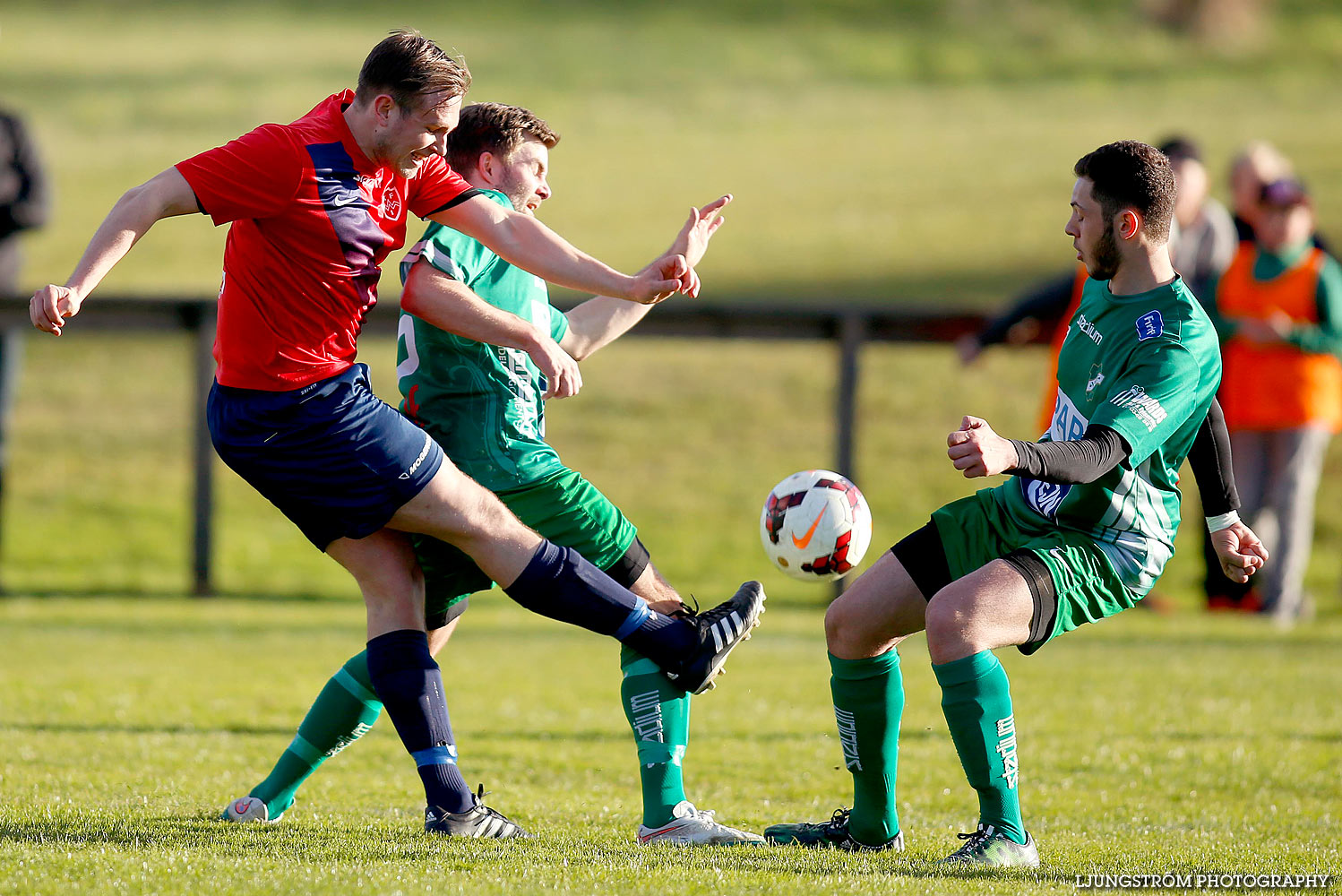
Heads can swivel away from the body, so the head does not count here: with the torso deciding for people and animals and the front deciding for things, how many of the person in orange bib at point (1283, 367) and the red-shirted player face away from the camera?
0

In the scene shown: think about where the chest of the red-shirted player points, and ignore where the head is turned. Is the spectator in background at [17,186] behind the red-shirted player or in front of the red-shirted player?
behind

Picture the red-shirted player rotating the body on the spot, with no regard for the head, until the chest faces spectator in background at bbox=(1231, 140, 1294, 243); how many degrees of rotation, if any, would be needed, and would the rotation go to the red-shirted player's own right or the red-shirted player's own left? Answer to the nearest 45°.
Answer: approximately 90° to the red-shirted player's own left

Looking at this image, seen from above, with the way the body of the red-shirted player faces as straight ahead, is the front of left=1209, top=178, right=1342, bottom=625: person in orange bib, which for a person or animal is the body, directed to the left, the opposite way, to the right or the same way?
to the right

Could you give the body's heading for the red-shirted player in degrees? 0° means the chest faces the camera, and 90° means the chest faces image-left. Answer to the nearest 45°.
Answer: approximately 315°

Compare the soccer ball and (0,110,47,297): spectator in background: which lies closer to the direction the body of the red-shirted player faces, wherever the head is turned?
the soccer ball

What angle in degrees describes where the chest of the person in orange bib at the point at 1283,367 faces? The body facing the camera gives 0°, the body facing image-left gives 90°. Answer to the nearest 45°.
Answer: approximately 0°

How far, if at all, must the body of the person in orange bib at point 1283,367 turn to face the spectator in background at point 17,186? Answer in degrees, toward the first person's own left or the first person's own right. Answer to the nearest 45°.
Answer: approximately 90° to the first person's own right

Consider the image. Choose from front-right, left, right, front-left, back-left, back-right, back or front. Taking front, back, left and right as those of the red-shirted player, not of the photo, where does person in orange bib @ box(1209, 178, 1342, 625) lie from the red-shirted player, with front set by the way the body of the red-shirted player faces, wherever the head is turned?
left

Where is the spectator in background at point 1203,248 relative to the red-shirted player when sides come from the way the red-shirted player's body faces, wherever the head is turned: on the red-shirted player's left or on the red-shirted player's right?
on the red-shirted player's left

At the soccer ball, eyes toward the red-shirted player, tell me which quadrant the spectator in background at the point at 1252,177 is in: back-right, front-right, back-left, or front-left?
back-right
